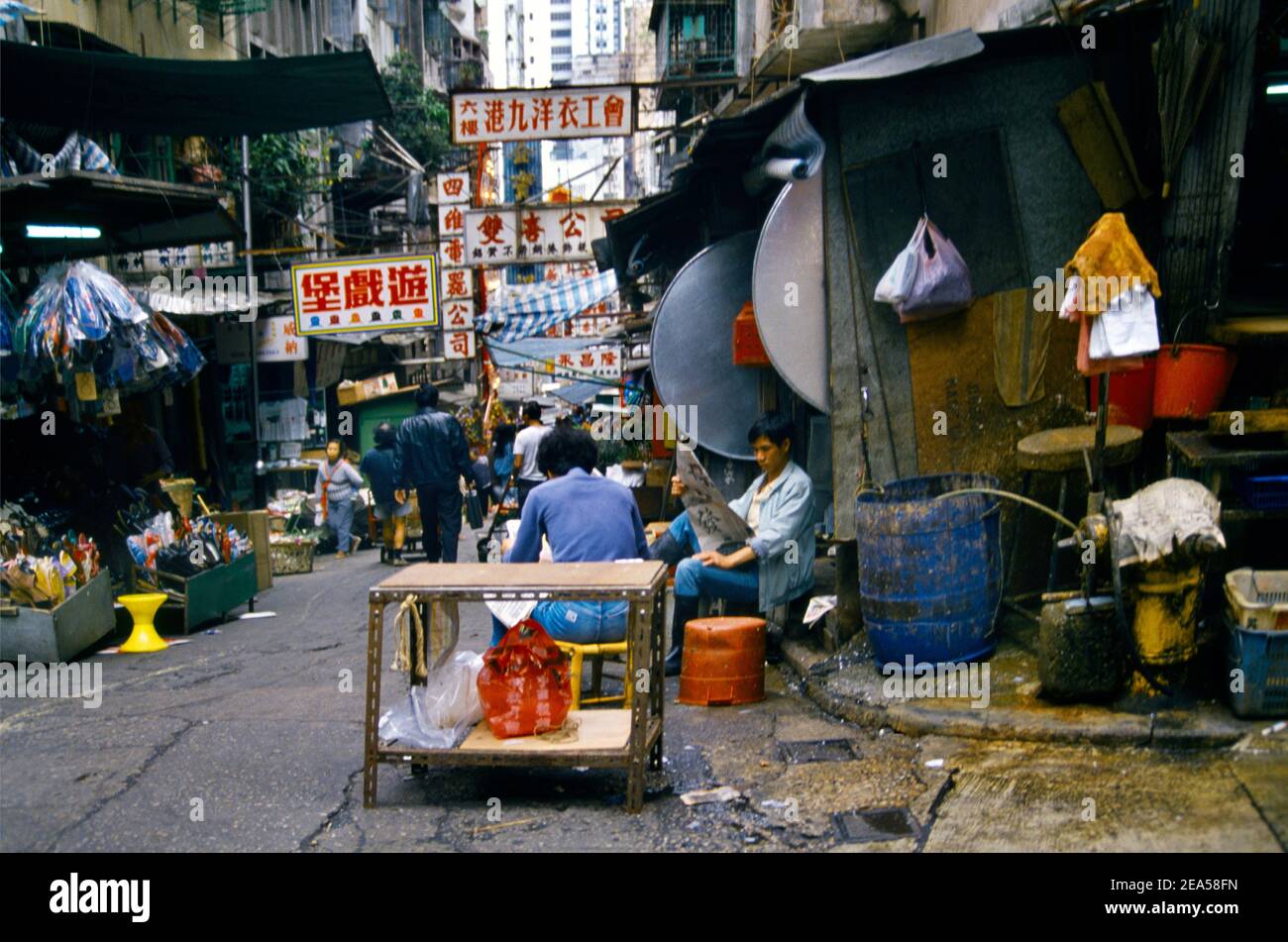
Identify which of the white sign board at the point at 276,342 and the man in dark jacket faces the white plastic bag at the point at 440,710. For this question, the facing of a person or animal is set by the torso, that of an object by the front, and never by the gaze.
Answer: the white sign board

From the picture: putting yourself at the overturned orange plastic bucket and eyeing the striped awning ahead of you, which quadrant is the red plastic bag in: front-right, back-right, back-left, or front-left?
back-left

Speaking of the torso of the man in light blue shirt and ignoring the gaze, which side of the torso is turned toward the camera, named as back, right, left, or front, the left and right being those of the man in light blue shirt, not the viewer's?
left

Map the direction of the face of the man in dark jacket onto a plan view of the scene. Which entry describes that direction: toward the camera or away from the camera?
away from the camera

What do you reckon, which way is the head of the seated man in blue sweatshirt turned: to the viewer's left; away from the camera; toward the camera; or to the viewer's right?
away from the camera

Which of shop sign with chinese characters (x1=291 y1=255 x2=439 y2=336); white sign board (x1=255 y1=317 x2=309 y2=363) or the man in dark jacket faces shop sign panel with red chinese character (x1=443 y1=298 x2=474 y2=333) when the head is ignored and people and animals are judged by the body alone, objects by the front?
the man in dark jacket

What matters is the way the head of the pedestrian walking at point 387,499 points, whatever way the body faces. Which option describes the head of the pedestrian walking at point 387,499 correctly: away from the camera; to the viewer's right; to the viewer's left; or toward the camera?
away from the camera

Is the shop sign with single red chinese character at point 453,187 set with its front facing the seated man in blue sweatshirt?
yes
